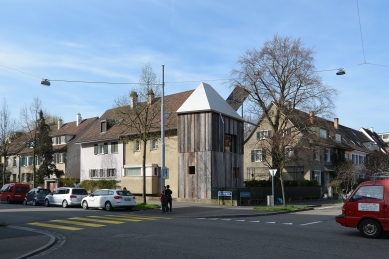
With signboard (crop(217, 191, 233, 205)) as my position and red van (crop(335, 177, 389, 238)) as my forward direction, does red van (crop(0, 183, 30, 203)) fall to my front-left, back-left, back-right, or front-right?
back-right

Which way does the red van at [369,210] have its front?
to the viewer's left

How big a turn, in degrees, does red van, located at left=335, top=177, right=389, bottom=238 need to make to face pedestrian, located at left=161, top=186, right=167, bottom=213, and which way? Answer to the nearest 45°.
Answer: approximately 45° to its right

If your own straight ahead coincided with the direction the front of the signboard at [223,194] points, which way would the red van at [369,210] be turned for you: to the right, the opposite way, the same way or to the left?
to the right

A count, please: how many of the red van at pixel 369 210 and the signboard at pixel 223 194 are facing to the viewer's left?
1
